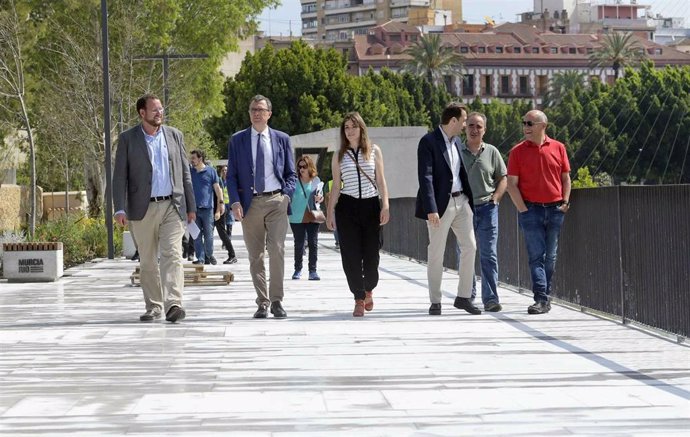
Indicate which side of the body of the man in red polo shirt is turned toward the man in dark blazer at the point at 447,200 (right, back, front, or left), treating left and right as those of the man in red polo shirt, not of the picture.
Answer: right

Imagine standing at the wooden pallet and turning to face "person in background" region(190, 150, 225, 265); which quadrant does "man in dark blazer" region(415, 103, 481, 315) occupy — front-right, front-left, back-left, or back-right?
back-right

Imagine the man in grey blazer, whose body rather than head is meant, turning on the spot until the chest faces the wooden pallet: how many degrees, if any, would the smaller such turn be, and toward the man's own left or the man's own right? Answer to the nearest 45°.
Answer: approximately 180°

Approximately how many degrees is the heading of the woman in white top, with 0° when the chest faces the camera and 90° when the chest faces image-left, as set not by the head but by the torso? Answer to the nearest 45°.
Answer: approximately 0°

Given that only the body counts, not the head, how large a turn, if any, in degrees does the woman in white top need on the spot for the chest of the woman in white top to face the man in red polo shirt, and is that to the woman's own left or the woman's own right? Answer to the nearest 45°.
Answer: approximately 90° to the woman's own left

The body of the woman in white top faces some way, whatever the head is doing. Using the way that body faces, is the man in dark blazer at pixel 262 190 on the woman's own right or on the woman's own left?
on the woman's own right

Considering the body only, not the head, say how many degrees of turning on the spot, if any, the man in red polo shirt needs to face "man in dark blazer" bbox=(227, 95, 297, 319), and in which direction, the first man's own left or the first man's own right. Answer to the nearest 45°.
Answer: approximately 90° to the first man's own right

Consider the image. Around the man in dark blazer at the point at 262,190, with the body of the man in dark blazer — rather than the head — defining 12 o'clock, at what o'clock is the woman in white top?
The woman in white top is roughly at 9 o'clock from the man in dark blazer.

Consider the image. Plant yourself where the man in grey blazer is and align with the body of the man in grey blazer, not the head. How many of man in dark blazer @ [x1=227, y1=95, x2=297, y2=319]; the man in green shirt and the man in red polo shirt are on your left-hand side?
3

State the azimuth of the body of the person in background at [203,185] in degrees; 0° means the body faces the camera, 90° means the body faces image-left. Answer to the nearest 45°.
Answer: approximately 45°

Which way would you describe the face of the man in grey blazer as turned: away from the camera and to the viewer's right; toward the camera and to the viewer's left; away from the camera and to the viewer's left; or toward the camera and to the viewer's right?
toward the camera and to the viewer's right

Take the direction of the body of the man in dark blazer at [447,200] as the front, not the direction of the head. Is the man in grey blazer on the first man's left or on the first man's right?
on the first man's right
